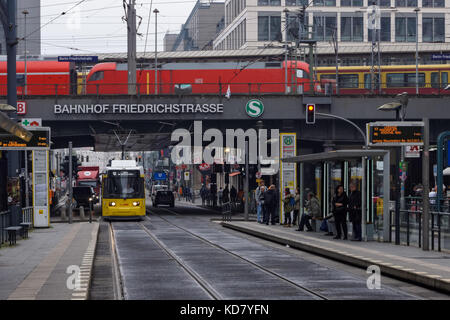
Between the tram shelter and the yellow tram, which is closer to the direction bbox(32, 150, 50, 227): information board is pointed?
the tram shelter

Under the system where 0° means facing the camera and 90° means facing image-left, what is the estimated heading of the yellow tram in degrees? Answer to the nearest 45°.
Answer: approximately 0°

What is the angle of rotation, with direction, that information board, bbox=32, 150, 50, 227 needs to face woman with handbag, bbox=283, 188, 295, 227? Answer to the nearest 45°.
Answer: approximately 90° to its left

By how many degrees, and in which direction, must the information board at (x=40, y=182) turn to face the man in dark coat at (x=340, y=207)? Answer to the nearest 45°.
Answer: approximately 45° to its left

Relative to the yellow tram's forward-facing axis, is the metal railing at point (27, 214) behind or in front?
in front

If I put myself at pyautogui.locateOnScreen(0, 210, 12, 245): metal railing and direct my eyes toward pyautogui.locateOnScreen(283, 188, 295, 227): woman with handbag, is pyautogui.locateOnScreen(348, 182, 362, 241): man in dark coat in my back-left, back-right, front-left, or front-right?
front-right

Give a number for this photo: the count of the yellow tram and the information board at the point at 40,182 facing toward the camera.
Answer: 2

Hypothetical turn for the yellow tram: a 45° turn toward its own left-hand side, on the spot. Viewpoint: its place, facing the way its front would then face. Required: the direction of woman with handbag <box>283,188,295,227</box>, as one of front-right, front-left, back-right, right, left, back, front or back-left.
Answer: front

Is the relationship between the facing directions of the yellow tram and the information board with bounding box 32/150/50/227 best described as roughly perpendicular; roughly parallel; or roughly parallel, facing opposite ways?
roughly parallel

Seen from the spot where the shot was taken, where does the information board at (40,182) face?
facing the viewer

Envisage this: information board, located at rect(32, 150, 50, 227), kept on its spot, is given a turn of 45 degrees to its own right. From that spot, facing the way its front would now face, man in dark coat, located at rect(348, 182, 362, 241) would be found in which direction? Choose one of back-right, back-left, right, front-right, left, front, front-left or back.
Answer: left

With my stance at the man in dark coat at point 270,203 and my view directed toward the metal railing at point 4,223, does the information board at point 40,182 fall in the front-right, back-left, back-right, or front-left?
front-right

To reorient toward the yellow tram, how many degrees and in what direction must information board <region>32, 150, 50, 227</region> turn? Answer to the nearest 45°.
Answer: approximately 135° to its left
